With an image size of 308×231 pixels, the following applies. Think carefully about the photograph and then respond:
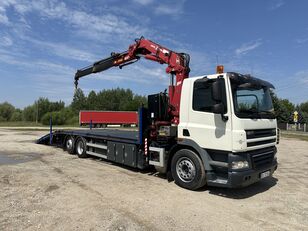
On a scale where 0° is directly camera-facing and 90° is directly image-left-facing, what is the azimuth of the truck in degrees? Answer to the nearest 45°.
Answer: approximately 315°
